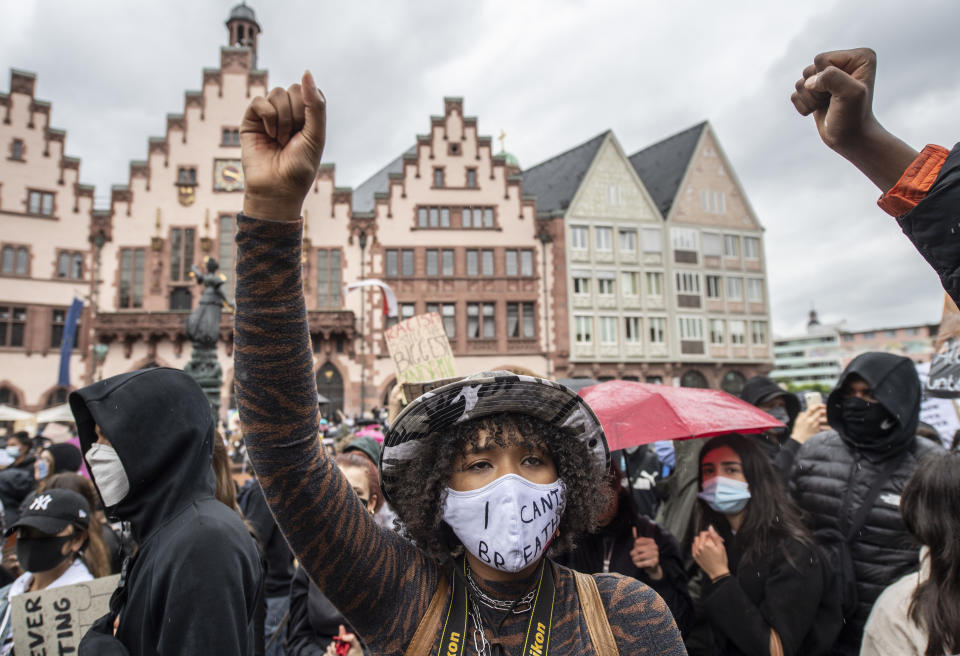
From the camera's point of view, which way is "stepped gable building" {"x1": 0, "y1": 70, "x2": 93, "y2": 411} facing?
toward the camera

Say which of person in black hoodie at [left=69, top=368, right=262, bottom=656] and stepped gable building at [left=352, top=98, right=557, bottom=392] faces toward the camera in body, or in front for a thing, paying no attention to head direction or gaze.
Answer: the stepped gable building

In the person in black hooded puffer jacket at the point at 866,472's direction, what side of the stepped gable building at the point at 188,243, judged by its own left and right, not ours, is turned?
front

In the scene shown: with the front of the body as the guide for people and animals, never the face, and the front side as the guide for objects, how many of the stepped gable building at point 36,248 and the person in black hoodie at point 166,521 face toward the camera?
1

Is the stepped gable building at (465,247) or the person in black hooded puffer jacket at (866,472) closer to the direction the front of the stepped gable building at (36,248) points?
the person in black hooded puffer jacket

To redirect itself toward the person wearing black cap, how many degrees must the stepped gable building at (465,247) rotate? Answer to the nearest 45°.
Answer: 0° — it already faces them

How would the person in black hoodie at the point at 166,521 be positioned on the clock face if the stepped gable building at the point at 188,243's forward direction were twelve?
The person in black hoodie is roughly at 12 o'clock from the stepped gable building.

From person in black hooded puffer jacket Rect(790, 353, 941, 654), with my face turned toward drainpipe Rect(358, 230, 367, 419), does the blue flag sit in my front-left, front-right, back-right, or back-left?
front-left

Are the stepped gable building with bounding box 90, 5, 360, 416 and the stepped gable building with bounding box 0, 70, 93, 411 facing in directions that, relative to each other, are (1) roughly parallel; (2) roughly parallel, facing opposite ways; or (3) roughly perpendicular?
roughly parallel

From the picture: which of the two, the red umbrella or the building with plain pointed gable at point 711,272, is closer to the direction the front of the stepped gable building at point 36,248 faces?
the red umbrella

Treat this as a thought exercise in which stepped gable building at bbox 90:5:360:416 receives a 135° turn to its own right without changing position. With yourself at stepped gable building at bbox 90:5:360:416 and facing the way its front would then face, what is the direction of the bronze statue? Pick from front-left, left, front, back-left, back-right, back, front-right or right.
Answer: back-left

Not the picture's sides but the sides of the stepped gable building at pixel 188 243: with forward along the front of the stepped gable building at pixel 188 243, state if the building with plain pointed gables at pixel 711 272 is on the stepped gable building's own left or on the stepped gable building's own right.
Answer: on the stepped gable building's own left

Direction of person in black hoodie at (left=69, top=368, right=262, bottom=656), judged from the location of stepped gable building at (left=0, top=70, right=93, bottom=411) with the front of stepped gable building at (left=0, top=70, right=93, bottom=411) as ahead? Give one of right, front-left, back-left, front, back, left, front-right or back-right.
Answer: front

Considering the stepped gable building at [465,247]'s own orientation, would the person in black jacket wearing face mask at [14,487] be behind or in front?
in front

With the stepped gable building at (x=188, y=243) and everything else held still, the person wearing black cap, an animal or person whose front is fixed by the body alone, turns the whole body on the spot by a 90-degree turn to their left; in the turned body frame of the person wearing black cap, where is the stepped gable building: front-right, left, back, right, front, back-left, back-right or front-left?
back-left

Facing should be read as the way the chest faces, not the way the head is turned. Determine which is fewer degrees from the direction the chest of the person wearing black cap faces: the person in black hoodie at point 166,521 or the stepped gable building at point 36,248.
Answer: the person in black hoodie

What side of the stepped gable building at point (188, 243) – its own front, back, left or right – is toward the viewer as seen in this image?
front
